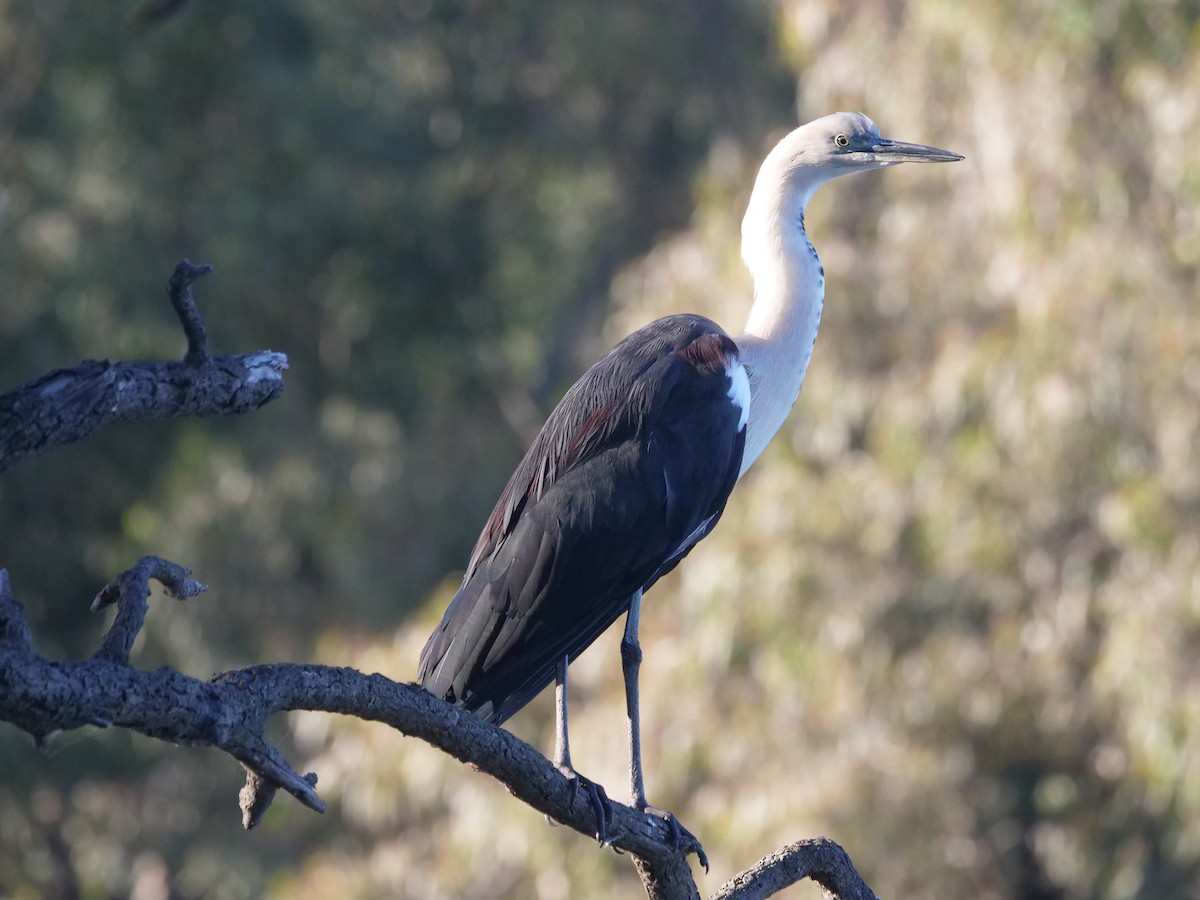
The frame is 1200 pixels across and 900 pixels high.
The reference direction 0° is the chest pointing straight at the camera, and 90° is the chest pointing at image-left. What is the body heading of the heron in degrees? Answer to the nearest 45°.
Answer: approximately 270°
